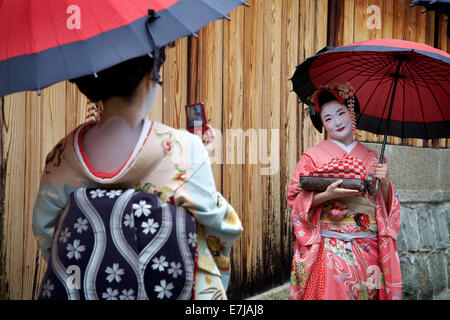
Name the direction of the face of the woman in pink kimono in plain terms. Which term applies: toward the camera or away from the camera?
toward the camera

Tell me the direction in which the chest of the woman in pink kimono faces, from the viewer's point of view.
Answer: toward the camera
